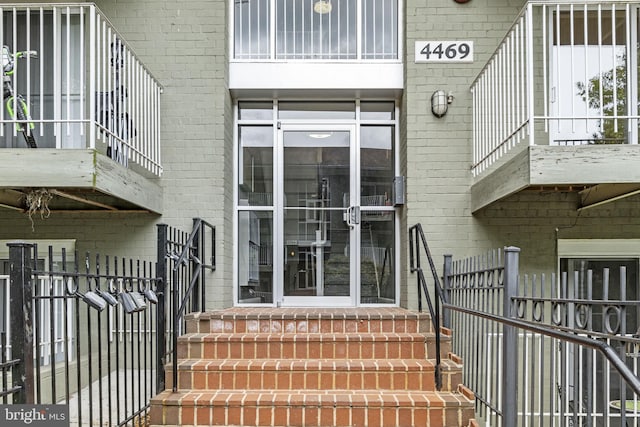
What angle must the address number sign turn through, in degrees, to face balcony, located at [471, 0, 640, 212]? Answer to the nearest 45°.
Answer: approximately 45° to its left

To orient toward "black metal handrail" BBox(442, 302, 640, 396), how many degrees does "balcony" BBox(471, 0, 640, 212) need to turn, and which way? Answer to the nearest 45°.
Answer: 0° — it already faces it

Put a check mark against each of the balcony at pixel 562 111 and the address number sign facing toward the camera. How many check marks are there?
2

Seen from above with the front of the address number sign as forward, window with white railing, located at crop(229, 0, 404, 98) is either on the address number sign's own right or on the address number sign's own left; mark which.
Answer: on the address number sign's own right

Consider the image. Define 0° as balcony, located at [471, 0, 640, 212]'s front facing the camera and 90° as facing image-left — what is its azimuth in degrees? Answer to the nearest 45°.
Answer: approximately 0°
